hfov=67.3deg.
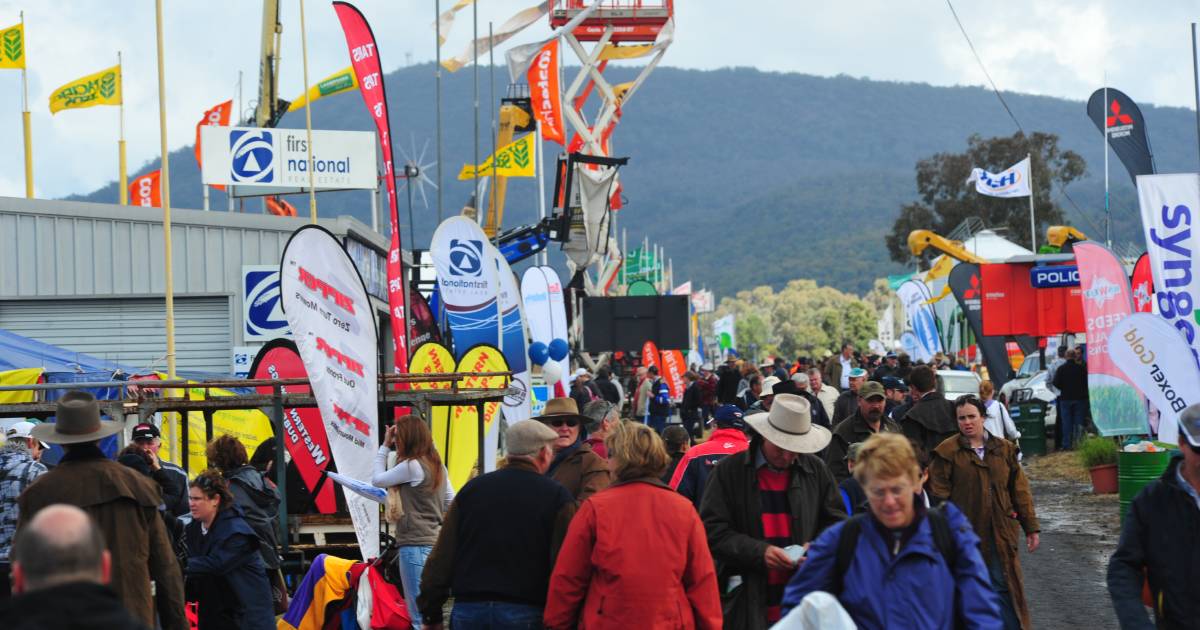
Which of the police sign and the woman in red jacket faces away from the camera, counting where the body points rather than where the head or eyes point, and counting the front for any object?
the woman in red jacket

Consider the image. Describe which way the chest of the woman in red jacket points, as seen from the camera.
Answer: away from the camera

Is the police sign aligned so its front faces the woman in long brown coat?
yes

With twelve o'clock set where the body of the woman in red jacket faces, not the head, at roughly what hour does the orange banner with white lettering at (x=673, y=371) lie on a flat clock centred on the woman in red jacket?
The orange banner with white lettering is roughly at 12 o'clock from the woman in red jacket.

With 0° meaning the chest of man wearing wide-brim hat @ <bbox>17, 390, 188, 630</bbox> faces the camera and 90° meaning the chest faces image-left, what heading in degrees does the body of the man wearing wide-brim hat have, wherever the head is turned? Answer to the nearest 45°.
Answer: approximately 180°

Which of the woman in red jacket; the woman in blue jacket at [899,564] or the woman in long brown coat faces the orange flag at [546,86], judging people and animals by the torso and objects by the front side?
the woman in red jacket

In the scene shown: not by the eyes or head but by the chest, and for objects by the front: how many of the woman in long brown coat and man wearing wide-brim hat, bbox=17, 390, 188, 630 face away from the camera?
1

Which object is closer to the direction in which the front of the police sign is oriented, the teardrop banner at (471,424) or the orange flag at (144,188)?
the teardrop banner

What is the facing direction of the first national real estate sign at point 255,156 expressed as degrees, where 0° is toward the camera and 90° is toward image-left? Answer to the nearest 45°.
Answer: approximately 0°

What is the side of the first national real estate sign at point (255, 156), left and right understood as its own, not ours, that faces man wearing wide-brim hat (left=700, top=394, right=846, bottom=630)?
front
